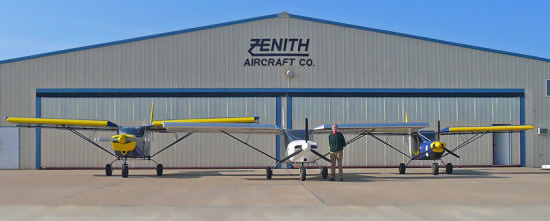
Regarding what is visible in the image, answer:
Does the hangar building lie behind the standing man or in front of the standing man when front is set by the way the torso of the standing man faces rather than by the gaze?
behind

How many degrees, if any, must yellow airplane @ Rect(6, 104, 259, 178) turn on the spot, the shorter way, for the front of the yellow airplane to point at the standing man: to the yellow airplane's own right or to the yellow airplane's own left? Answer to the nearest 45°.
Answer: approximately 45° to the yellow airplane's own left

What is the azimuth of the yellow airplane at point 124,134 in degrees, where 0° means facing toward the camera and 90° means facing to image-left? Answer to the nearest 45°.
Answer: approximately 0°

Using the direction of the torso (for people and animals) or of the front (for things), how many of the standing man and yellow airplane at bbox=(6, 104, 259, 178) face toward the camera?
2

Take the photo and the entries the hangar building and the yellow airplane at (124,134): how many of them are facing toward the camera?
2
